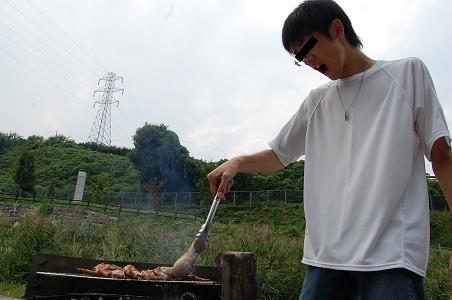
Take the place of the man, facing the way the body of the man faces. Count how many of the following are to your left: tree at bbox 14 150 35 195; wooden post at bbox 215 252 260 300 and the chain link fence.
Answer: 0

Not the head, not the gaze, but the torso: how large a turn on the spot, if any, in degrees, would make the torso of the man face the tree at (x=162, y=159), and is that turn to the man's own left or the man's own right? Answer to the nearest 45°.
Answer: approximately 90° to the man's own right

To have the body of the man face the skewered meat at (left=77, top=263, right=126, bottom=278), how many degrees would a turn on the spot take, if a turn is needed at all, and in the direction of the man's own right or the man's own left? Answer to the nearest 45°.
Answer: approximately 90° to the man's own right

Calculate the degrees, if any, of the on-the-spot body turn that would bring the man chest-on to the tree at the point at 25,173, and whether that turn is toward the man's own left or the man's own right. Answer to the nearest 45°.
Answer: approximately 90° to the man's own right

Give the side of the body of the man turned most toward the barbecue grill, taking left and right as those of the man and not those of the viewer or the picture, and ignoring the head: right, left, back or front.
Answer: right

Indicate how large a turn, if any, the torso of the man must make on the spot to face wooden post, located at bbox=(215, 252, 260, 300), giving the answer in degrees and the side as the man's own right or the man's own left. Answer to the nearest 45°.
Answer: approximately 90° to the man's own right

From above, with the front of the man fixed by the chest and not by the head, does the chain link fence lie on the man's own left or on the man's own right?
on the man's own right

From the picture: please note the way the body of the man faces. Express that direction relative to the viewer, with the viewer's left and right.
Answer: facing the viewer and to the left of the viewer
